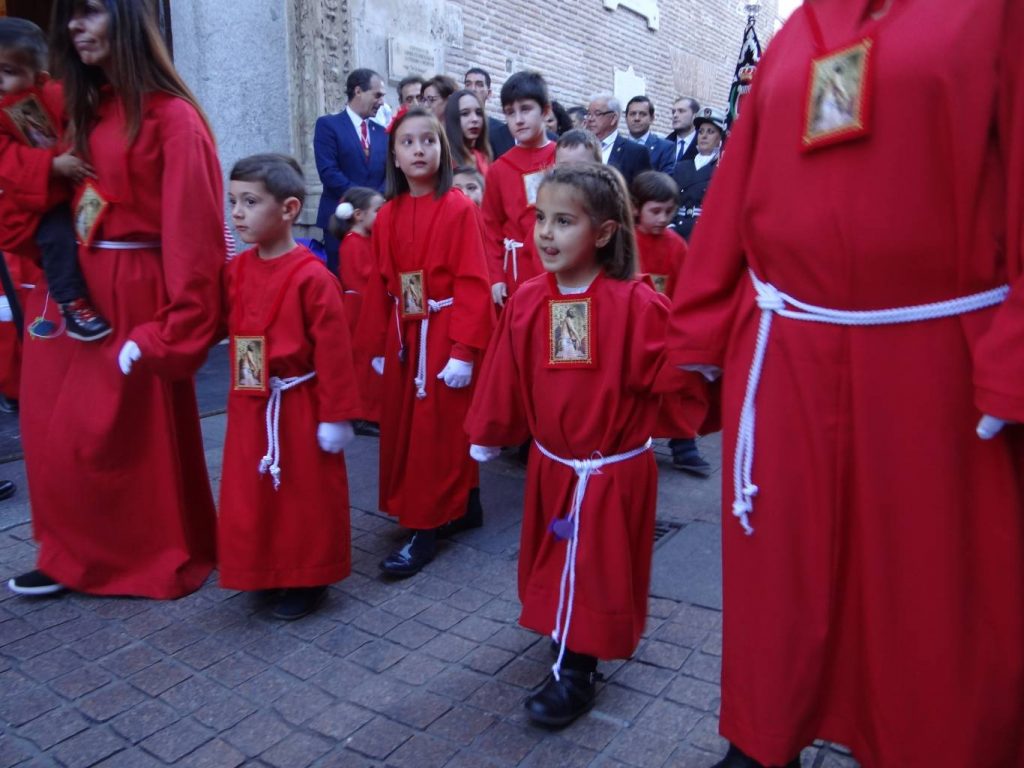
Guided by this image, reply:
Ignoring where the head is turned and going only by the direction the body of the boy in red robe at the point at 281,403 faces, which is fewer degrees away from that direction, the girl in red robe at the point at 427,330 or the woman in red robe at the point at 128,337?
the woman in red robe

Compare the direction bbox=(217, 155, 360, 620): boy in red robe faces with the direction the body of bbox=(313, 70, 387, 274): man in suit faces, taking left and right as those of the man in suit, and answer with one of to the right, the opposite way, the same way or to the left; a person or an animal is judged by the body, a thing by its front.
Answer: to the right

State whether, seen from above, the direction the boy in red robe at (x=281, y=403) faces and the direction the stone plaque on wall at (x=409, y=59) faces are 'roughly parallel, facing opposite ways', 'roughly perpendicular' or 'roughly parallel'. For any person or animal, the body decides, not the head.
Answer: roughly perpendicular

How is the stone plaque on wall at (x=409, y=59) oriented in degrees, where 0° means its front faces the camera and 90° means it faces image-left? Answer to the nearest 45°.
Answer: approximately 315°
